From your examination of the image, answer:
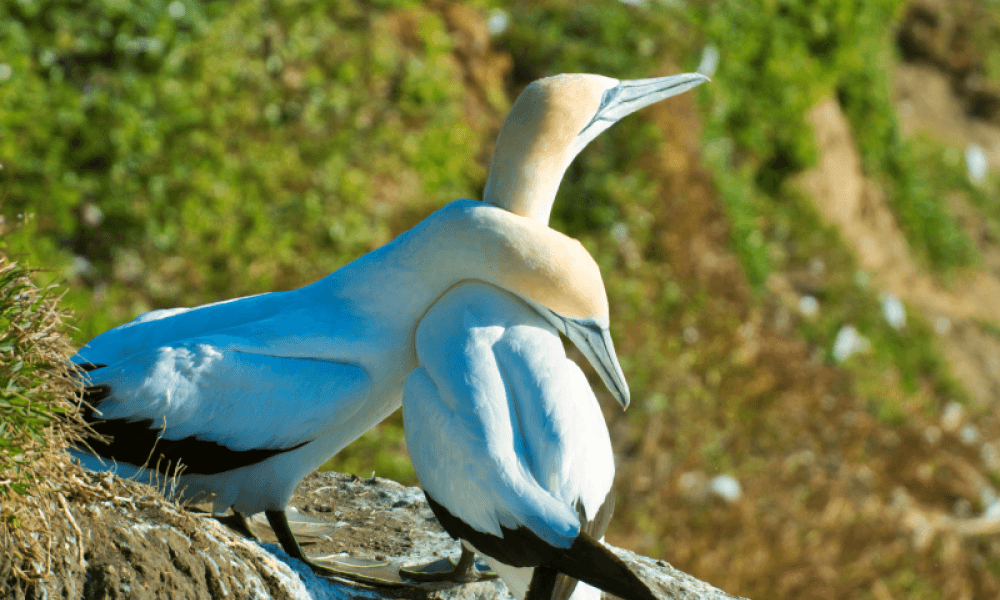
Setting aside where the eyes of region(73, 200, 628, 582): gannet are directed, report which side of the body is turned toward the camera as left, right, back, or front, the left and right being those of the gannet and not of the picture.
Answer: right
